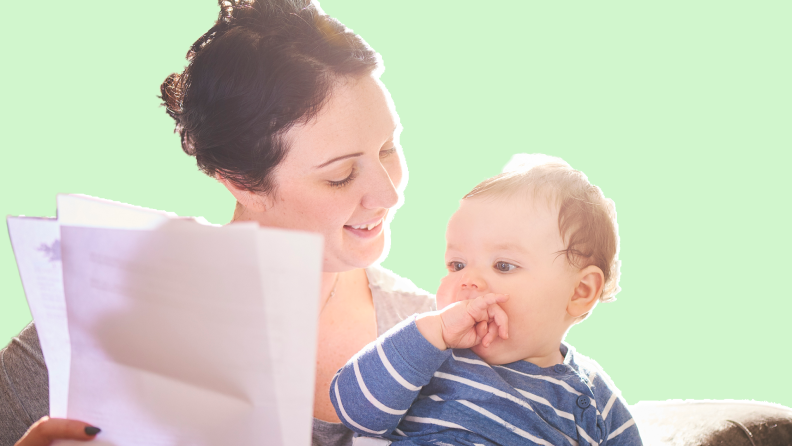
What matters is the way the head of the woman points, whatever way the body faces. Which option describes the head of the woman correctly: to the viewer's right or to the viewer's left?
to the viewer's right

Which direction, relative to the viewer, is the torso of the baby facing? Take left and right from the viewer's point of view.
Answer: facing the viewer and to the left of the viewer

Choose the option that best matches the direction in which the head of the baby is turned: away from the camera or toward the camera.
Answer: toward the camera
